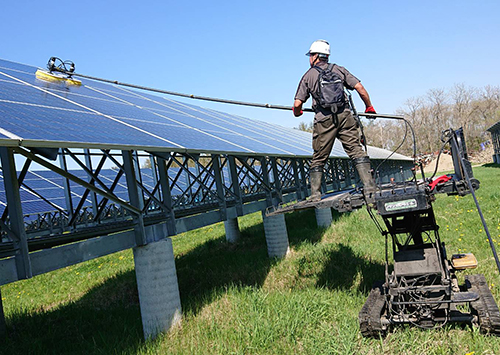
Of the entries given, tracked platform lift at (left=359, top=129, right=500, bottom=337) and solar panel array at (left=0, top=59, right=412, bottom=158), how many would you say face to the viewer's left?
0

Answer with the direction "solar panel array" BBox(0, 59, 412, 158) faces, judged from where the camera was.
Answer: facing the viewer and to the right of the viewer

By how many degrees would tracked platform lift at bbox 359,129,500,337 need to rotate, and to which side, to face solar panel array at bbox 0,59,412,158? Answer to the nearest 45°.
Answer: approximately 90° to its right

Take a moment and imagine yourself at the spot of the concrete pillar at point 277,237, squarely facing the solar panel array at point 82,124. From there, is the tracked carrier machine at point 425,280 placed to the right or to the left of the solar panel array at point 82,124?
left

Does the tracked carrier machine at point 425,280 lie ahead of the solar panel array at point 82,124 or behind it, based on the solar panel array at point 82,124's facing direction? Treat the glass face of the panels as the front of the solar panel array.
ahead

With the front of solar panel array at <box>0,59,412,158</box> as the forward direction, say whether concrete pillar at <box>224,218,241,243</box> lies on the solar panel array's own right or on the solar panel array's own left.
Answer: on the solar panel array's own left

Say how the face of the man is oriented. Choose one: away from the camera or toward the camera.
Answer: away from the camera
